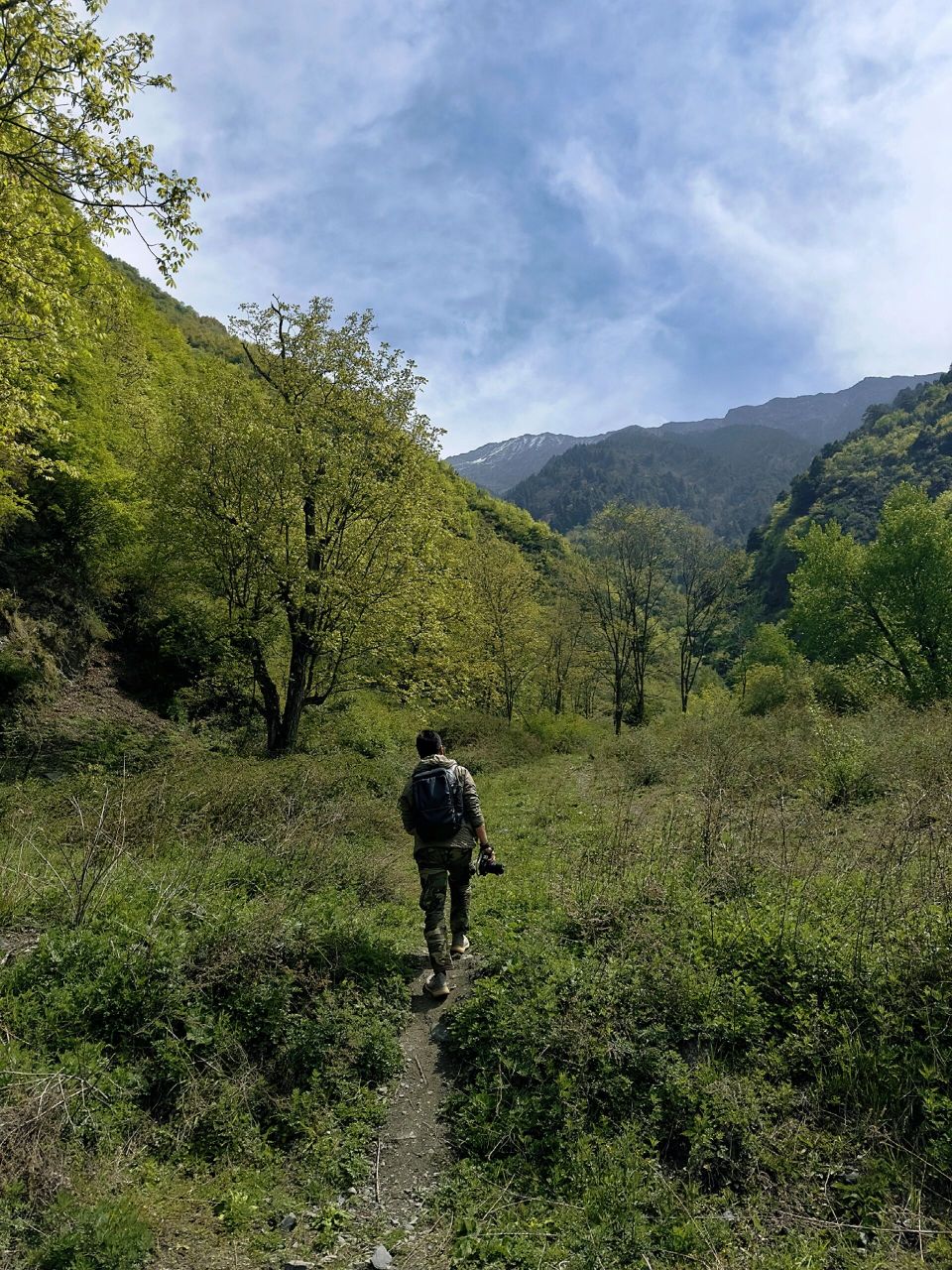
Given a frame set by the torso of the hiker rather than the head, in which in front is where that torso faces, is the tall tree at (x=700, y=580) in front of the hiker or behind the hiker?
in front

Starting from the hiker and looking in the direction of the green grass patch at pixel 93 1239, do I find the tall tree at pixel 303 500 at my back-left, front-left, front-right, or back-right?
back-right

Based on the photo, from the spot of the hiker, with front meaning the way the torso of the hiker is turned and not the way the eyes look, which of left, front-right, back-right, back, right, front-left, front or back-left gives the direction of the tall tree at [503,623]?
front

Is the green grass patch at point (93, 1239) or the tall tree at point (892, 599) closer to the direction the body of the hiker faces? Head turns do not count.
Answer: the tall tree

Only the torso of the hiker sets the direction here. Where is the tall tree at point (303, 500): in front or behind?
in front

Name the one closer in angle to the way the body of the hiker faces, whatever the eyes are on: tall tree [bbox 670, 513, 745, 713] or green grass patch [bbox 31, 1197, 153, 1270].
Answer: the tall tree

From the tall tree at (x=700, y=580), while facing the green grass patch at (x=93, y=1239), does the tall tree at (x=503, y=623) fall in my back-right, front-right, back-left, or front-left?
front-right

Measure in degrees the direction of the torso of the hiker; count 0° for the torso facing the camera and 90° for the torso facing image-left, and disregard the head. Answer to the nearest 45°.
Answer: approximately 180°
